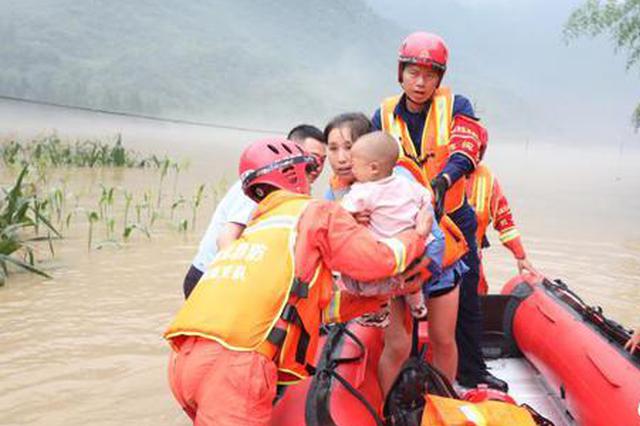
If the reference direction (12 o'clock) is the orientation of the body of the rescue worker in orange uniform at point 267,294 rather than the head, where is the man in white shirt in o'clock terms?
The man in white shirt is roughly at 10 o'clock from the rescue worker in orange uniform.

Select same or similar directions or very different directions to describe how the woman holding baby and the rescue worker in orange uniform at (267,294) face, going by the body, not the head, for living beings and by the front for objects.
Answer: very different directions

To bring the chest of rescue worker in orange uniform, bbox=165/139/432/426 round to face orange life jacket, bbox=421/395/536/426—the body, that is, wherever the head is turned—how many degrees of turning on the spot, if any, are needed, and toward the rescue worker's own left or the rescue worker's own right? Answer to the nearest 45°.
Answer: approximately 45° to the rescue worker's own right

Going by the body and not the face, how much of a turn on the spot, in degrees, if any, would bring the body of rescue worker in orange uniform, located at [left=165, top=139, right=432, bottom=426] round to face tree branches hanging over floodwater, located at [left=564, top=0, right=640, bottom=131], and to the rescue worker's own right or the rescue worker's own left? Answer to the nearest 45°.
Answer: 0° — they already face it

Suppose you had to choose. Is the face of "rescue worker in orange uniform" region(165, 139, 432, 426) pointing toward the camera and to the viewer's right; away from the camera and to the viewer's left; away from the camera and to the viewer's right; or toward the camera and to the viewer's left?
away from the camera and to the viewer's right

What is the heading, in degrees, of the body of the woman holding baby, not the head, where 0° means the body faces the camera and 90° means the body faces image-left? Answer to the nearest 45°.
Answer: approximately 45°

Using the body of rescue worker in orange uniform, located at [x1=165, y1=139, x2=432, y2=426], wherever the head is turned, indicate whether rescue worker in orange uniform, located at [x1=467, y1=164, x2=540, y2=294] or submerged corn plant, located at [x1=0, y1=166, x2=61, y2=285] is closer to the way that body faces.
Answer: the rescue worker in orange uniform

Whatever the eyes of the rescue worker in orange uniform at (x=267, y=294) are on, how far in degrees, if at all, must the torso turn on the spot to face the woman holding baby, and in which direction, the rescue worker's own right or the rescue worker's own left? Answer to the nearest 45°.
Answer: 0° — they already face them
